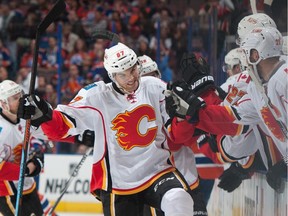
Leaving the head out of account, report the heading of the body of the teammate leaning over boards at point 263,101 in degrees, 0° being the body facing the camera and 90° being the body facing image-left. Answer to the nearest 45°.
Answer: approximately 90°

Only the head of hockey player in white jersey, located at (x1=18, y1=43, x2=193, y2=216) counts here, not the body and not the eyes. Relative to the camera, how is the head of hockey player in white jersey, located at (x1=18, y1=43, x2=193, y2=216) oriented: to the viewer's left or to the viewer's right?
to the viewer's right

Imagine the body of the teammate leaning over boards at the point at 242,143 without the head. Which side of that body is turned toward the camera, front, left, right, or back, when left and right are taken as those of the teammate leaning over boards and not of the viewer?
left

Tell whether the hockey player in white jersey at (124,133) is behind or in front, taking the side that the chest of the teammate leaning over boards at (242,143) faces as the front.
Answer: in front

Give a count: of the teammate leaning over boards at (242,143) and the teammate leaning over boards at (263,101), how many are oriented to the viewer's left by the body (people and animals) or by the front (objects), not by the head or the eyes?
2

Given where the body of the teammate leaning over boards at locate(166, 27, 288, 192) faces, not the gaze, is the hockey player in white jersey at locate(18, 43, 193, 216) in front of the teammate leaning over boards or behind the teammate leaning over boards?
in front

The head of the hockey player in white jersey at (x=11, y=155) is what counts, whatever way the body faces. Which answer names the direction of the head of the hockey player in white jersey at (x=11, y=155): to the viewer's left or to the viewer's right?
to the viewer's right

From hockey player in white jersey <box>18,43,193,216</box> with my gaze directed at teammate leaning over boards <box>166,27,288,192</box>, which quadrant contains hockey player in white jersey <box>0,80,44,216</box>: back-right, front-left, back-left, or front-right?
back-left

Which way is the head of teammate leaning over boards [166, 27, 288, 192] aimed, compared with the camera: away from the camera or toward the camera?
away from the camera
